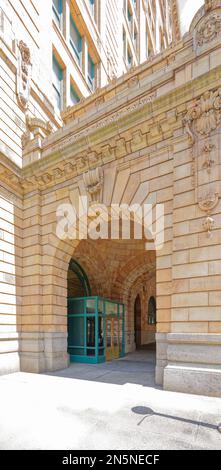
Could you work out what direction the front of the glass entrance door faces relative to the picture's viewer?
facing the viewer and to the right of the viewer

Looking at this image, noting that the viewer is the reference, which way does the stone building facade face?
facing the viewer and to the left of the viewer

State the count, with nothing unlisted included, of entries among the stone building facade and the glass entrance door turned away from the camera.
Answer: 0
